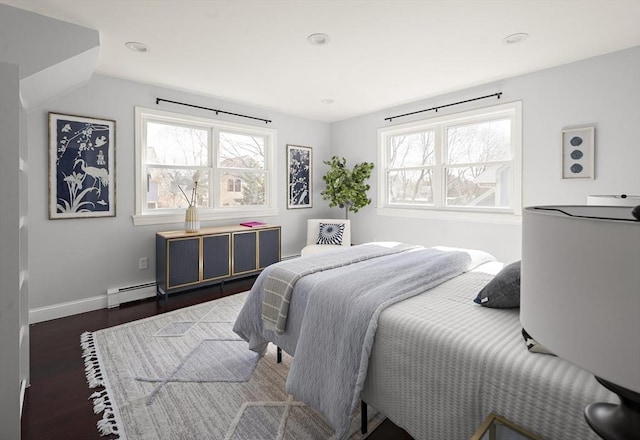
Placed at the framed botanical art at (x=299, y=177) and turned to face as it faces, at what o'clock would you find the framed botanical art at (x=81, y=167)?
the framed botanical art at (x=81, y=167) is roughly at 3 o'clock from the framed botanical art at (x=299, y=177).

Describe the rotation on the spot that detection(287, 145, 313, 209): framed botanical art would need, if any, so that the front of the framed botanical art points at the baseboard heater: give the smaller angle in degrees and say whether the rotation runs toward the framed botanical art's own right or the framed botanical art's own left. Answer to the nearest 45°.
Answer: approximately 90° to the framed botanical art's own right

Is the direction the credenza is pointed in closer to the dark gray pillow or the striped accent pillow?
the dark gray pillow

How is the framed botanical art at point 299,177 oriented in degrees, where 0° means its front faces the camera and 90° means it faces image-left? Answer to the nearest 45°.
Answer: approximately 315°

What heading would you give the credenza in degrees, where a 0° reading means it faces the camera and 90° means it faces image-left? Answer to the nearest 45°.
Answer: approximately 315°

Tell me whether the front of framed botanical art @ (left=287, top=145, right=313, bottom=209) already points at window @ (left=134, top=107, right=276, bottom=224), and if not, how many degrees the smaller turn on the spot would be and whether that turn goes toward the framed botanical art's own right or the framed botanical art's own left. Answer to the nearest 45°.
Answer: approximately 90° to the framed botanical art's own right

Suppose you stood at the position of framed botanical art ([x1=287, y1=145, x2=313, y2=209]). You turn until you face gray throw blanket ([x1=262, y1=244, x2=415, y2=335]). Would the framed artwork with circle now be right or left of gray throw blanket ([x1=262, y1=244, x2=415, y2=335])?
left

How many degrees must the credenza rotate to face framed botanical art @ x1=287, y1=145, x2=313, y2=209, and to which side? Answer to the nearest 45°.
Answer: approximately 90° to its left
